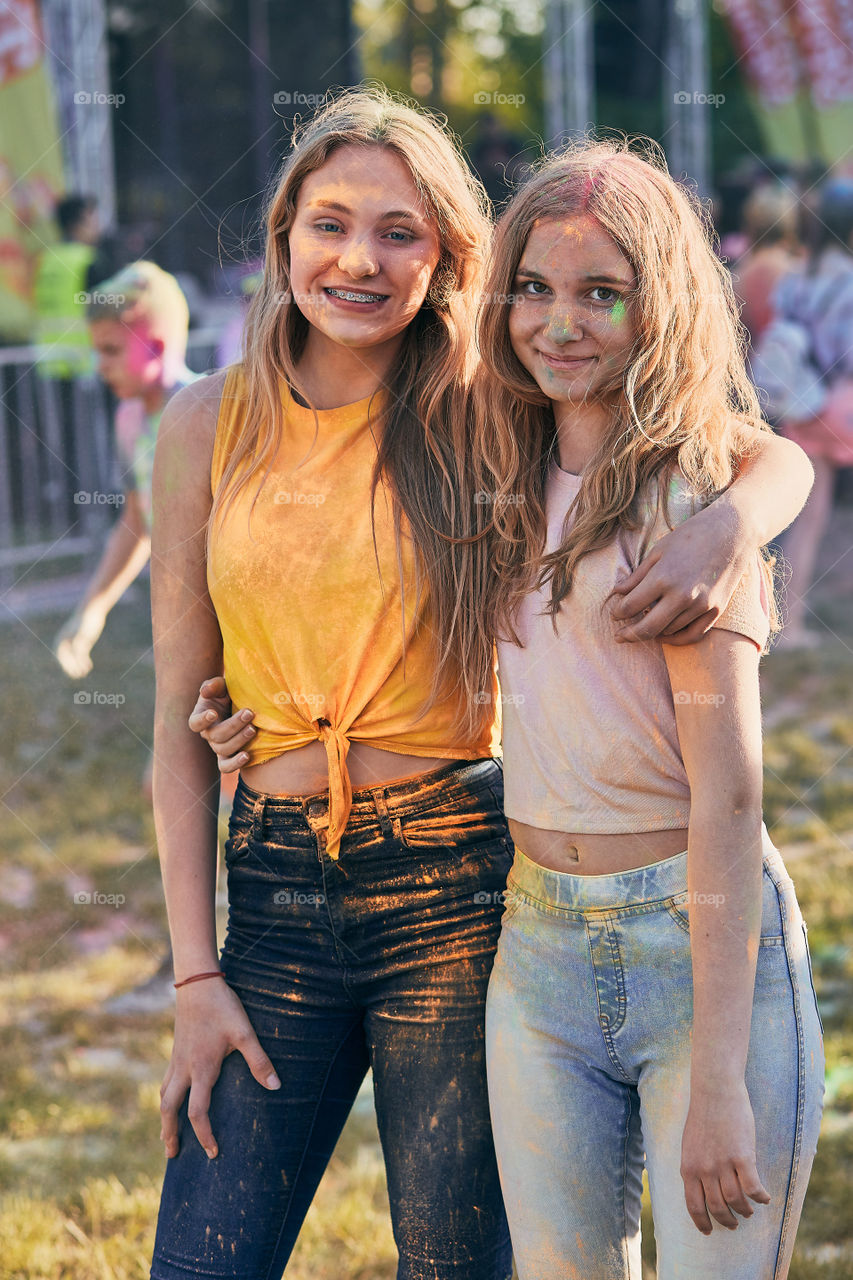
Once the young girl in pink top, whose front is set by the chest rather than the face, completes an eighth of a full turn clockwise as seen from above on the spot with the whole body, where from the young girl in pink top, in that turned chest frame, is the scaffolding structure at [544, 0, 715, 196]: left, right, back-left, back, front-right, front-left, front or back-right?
right

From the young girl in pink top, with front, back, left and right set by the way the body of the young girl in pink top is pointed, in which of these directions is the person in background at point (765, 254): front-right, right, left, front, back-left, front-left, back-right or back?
back-right

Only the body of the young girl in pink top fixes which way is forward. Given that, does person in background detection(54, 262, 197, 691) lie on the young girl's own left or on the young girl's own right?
on the young girl's own right

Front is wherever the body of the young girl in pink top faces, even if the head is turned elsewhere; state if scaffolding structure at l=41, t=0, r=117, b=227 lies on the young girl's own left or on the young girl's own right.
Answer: on the young girl's own right

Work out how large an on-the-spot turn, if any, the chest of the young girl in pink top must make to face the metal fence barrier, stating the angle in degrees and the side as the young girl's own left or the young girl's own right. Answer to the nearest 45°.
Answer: approximately 90° to the young girl's own right

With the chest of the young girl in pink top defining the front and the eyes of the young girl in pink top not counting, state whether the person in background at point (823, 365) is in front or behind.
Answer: behind

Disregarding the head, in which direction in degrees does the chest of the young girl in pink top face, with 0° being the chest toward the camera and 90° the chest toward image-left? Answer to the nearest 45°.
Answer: approximately 45°
